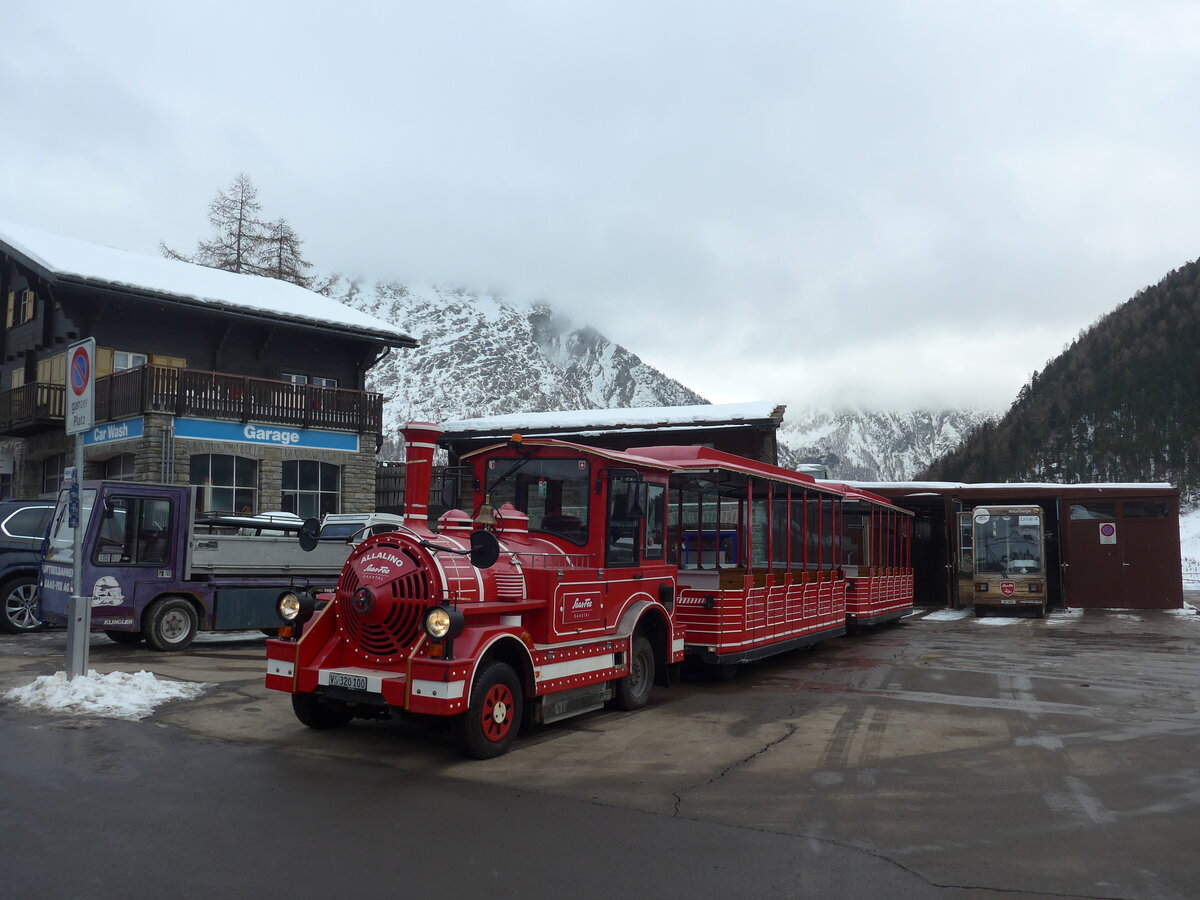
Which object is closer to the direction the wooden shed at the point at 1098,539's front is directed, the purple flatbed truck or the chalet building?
the purple flatbed truck

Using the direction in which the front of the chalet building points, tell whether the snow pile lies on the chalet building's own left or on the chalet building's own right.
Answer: on the chalet building's own right

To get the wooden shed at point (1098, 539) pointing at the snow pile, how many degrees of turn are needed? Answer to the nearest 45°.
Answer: approximately 45° to its right

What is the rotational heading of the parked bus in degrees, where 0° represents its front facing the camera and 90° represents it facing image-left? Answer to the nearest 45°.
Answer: approximately 0°

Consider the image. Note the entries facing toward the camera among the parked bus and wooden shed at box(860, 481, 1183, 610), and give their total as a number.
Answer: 2

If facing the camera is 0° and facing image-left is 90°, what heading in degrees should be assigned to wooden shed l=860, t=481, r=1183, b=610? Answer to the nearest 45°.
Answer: approximately 0°

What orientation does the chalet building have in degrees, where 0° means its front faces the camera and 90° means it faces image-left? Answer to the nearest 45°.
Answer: approximately 315°

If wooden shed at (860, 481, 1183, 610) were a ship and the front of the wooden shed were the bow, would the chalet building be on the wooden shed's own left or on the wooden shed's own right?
on the wooden shed's own right

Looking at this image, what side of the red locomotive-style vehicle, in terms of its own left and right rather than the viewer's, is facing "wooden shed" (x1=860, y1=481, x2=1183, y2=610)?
back

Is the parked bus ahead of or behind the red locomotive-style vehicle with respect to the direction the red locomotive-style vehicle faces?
behind

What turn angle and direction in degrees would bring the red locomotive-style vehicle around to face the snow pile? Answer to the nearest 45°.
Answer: approximately 45° to its right
